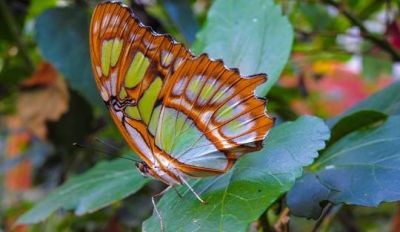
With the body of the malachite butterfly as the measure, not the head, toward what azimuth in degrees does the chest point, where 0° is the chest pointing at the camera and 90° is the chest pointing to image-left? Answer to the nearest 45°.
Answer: approximately 90°

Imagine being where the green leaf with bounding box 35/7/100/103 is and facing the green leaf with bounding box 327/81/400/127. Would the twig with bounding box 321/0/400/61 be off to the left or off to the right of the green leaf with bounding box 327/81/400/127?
left

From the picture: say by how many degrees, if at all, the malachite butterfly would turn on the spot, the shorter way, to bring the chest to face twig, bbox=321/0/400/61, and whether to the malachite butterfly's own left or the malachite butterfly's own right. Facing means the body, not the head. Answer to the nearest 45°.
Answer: approximately 135° to the malachite butterfly's own right

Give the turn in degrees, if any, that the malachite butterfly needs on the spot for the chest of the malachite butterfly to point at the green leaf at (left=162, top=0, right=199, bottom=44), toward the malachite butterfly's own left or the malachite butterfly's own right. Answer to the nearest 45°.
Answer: approximately 90° to the malachite butterfly's own right
